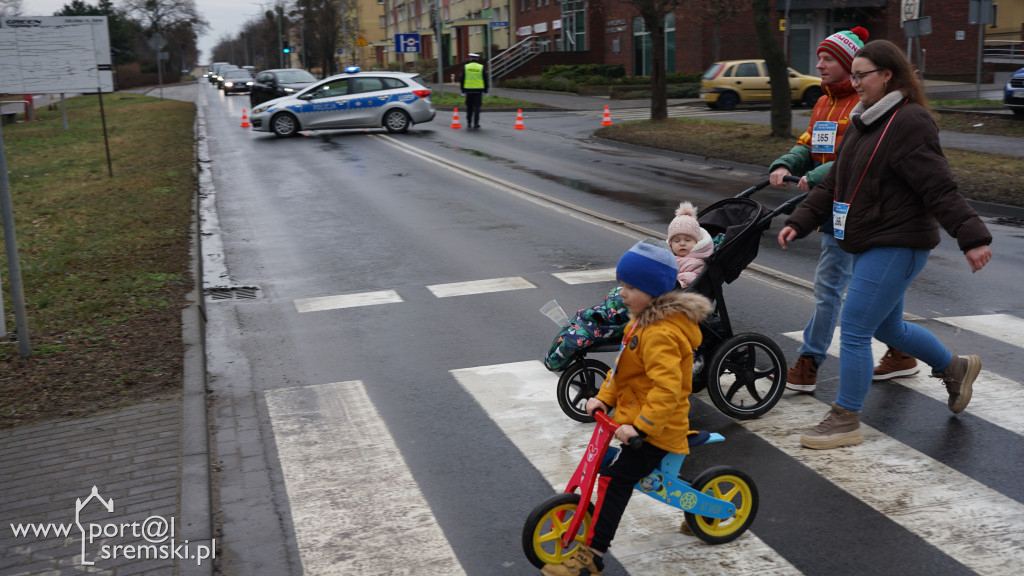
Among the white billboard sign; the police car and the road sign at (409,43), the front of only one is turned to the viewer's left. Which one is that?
the police car

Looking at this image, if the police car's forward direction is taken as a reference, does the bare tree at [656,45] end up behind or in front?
behind

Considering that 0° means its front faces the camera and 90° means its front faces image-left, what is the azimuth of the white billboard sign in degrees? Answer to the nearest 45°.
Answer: approximately 0°

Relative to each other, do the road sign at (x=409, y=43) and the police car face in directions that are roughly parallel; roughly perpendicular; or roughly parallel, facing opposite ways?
roughly perpendicular

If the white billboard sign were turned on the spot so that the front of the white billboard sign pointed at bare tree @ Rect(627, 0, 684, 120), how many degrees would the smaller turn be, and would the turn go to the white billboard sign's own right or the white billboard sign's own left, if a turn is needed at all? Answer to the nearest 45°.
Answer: approximately 135° to the white billboard sign's own left

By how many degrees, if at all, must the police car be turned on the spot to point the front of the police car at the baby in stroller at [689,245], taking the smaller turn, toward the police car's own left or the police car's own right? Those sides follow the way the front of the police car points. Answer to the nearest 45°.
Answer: approximately 90° to the police car's own left

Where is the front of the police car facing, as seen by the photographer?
facing to the left of the viewer

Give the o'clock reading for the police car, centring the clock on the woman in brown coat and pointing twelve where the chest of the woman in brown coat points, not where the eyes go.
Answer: The police car is roughly at 2 o'clock from the woman in brown coat.
